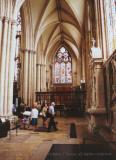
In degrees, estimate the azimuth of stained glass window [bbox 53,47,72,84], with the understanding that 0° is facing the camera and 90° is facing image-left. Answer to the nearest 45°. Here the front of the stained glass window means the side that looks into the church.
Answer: approximately 0°
